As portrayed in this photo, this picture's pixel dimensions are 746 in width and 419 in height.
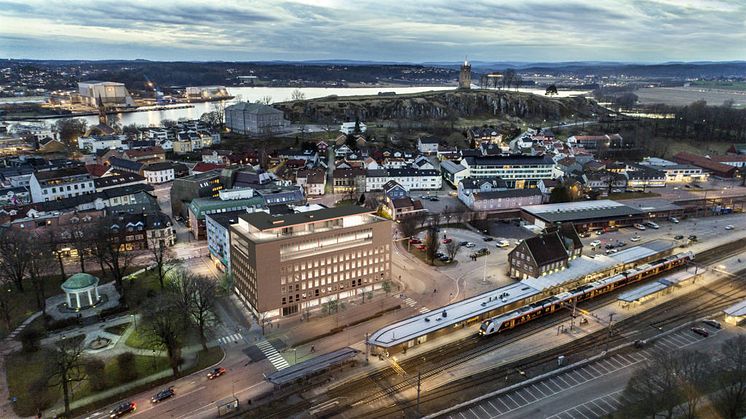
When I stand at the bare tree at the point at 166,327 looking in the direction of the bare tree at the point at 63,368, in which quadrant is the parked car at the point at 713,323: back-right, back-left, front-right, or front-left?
back-left
